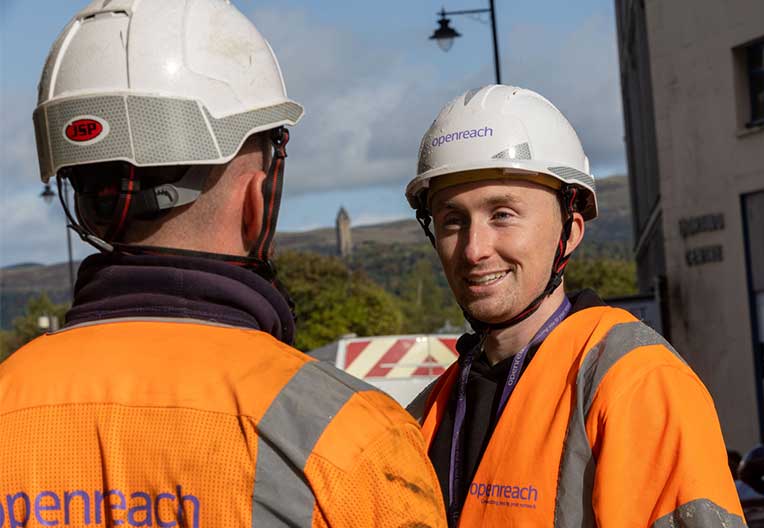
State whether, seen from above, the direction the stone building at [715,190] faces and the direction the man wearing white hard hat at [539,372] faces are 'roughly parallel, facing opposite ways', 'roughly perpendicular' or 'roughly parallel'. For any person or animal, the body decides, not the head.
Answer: roughly parallel

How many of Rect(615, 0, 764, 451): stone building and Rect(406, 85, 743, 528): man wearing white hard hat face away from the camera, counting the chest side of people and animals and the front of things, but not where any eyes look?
0

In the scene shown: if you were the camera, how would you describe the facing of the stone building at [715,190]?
facing the viewer and to the left of the viewer

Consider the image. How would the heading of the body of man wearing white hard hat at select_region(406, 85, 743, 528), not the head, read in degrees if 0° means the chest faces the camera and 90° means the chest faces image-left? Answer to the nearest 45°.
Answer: approximately 45°

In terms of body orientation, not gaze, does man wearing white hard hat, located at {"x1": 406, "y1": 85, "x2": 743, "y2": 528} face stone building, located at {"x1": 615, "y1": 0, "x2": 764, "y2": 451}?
no

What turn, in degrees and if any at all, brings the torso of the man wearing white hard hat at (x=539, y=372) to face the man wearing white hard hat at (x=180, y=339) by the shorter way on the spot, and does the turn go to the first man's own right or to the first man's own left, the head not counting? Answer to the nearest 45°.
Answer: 0° — they already face them

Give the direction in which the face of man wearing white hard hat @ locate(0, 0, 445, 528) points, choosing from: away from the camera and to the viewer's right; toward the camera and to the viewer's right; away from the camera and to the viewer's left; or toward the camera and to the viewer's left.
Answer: away from the camera and to the viewer's right

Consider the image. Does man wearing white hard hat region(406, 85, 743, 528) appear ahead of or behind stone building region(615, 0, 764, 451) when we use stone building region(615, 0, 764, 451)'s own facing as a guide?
ahead
